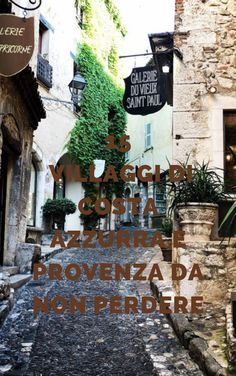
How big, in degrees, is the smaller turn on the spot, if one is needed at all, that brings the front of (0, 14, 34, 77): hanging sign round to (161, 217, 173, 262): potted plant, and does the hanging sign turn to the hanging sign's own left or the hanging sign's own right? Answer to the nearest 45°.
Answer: approximately 135° to the hanging sign's own left

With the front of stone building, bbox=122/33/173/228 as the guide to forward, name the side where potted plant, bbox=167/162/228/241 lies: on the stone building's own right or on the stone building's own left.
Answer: on the stone building's own left

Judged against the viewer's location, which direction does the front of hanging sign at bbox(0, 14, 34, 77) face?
facing the viewer

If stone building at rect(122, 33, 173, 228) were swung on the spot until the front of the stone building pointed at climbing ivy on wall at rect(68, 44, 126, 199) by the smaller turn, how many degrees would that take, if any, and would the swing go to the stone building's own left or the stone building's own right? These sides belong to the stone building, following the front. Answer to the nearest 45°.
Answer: approximately 45° to the stone building's own right

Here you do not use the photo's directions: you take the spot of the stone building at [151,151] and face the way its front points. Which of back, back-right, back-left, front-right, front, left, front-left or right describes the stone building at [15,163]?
front-left

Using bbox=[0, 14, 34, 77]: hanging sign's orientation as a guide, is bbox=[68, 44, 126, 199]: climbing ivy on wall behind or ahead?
behind

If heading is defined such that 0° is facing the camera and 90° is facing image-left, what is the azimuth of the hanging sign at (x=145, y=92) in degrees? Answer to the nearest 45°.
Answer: approximately 0°

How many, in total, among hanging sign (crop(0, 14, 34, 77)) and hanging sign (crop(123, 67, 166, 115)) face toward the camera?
2

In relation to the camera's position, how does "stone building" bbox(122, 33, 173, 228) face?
facing the viewer and to the left of the viewer

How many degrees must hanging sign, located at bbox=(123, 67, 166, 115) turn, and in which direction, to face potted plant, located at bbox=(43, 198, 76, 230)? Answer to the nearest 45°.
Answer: approximately 135° to its right

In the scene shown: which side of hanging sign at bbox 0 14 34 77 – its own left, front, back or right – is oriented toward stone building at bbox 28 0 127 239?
back

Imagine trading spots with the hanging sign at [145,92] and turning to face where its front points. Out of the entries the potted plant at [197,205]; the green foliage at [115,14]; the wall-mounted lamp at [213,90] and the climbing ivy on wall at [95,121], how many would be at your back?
2
